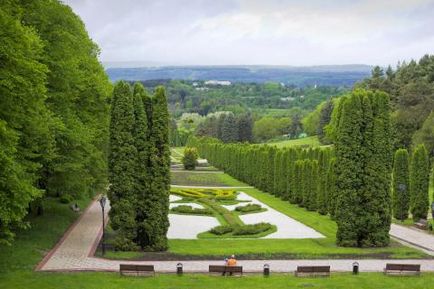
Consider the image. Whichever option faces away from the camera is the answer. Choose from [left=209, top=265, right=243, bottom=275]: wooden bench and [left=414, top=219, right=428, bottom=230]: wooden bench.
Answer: [left=209, top=265, right=243, bottom=275]: wooden bench

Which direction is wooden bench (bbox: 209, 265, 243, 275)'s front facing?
away from the camera

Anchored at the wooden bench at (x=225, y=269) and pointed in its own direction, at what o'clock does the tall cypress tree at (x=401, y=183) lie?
The tall cypress tree is roughly at 1 o'clock from the wooden bench.

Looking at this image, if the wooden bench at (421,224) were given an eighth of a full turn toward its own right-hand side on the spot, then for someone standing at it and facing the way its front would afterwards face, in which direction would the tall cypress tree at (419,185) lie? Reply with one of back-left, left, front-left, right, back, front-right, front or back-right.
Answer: right

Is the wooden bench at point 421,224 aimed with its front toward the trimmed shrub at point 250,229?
yes

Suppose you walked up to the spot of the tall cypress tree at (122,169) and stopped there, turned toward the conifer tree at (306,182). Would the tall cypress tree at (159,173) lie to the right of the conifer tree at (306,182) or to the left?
right

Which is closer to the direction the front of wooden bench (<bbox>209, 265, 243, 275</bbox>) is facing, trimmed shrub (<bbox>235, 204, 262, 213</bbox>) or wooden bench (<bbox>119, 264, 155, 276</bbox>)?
the trimmed shrub

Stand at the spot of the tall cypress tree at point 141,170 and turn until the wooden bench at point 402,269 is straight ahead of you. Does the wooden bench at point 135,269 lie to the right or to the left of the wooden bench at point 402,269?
right

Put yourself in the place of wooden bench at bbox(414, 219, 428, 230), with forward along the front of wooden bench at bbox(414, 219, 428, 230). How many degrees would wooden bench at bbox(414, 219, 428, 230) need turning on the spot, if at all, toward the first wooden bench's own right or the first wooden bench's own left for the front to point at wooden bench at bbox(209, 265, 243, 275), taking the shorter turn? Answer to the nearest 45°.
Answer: approximately 45° to the first wooden bench's own left

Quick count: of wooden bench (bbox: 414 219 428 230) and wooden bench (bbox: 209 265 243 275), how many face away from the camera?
1

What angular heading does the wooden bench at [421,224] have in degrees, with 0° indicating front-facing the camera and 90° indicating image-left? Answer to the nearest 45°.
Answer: approximately 45°
